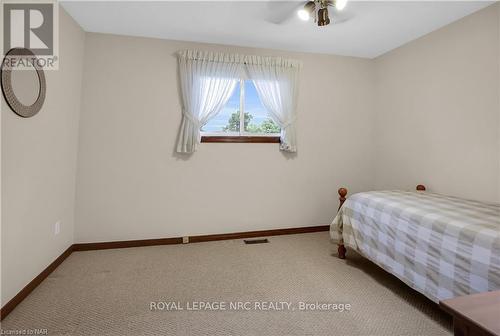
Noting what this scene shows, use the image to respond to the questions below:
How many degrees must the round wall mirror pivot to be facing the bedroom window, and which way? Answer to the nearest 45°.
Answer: approximately 45° to its left

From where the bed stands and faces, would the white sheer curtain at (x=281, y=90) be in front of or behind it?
in front

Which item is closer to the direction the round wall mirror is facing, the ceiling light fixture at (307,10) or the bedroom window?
the ceiling light fixture

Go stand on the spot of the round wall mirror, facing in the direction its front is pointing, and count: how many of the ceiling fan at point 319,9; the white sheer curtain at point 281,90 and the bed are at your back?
0

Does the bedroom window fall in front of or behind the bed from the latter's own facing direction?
in front

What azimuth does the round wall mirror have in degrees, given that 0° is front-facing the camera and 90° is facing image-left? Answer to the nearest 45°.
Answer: approximately 315°

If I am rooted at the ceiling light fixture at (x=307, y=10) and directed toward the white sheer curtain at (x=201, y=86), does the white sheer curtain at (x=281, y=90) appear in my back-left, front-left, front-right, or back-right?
front-right

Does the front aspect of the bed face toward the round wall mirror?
no

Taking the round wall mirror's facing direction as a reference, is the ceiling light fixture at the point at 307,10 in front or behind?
in front
